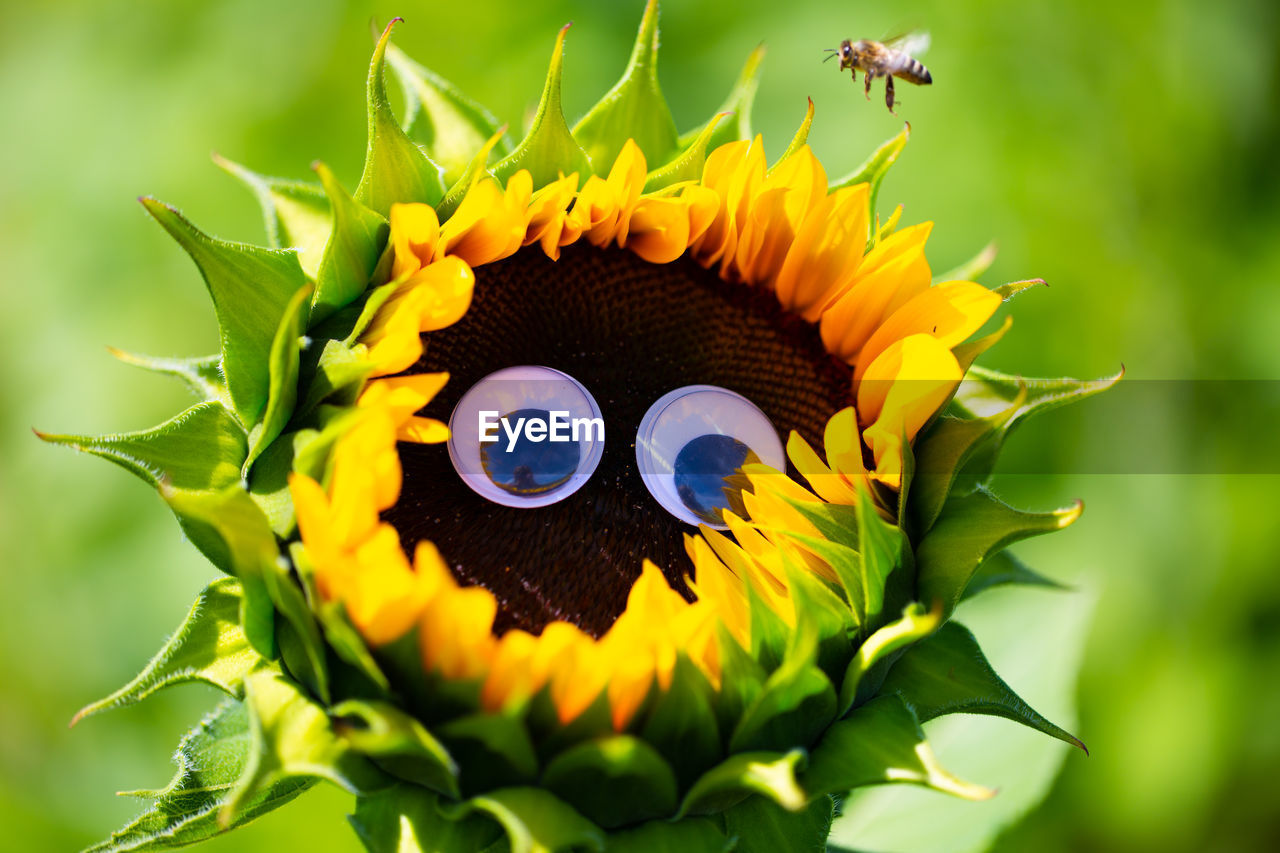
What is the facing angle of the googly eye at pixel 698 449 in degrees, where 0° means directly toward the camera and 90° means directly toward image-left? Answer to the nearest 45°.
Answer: approximately 0°

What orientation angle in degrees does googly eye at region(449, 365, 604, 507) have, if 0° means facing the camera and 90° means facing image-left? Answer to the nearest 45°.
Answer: approximately 0°

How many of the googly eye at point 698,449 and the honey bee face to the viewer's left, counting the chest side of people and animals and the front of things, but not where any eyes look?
1

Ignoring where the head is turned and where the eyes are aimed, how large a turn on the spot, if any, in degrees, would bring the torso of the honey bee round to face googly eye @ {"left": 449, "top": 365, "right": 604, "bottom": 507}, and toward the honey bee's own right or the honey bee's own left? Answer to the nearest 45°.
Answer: approximately 45° to the honey bee's own left

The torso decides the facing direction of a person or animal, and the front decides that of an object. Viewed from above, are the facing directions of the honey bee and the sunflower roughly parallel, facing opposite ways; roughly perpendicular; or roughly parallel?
roughly perpendicular

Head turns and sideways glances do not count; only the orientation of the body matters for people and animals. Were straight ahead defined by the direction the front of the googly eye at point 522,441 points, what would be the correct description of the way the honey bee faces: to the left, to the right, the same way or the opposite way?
to the right

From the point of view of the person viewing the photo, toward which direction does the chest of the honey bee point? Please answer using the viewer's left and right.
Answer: facing to the left of the viewer

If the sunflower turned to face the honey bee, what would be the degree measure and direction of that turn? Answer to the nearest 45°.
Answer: approximately 135° to its left

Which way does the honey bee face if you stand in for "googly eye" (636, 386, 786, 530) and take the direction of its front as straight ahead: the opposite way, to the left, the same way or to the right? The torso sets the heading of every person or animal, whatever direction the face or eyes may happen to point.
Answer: to the right
